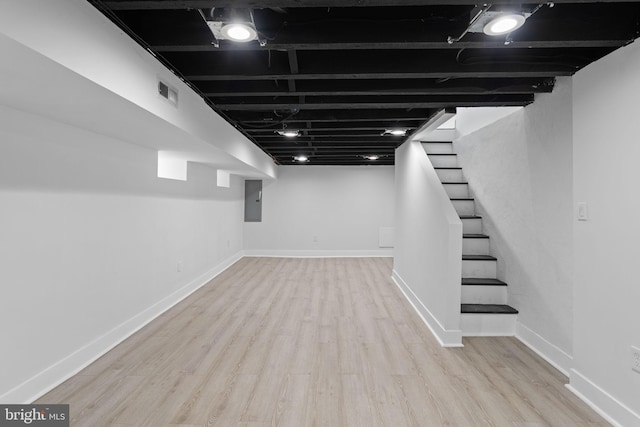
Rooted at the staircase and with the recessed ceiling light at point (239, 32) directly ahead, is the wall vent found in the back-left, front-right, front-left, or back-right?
front-right

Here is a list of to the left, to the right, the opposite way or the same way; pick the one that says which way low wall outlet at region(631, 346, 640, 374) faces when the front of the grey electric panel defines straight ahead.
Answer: to the right

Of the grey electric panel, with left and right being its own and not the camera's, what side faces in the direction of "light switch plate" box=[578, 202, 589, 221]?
front

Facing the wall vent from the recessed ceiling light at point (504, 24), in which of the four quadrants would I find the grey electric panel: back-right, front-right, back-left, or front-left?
front-right

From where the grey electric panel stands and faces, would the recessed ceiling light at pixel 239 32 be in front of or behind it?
in front

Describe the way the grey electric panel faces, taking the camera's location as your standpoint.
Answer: facing the viewer

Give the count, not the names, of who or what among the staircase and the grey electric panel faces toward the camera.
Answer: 2

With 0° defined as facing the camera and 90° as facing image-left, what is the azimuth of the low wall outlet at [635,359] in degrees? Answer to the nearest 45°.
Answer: approximately 45°

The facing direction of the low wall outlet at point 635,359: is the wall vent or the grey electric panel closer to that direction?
the wall vent
